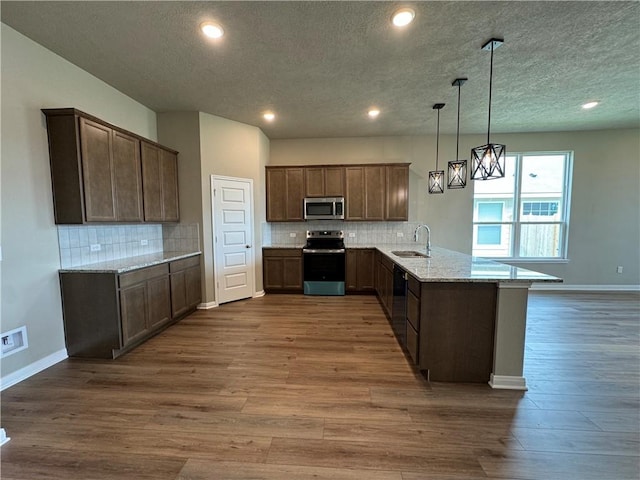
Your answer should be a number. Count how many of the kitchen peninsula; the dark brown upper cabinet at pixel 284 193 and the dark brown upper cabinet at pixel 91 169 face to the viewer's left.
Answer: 1

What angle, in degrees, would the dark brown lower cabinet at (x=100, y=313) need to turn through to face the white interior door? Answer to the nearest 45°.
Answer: approximately 90° to its left

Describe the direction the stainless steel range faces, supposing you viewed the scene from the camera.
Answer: facing the viewer

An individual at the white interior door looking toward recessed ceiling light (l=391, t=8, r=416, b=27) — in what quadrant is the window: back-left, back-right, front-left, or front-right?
front-left

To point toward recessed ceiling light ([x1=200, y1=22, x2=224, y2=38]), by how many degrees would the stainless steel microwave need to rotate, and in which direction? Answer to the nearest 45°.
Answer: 0° — it already faces it

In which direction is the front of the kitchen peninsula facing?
to the viewer's left

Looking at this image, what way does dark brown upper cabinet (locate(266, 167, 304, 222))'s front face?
toward the camera

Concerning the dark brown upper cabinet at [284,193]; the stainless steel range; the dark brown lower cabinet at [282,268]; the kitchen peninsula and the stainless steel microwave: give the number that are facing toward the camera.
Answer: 4

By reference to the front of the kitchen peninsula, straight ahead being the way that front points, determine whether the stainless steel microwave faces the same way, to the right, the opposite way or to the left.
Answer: to the left

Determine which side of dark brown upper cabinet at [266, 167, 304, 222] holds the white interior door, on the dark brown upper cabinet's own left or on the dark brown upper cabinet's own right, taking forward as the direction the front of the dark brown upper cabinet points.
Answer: on the dark brown upper cabinet's own right

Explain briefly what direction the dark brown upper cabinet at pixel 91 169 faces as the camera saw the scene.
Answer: facing the viewer and to the right of the viewer

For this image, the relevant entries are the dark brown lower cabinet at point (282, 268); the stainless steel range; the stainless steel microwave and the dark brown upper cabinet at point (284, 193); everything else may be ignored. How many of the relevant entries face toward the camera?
4

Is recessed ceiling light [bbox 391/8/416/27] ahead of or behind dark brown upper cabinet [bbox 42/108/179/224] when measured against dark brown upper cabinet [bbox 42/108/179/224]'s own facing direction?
ahead

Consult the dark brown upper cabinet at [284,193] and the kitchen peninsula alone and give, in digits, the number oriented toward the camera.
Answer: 1

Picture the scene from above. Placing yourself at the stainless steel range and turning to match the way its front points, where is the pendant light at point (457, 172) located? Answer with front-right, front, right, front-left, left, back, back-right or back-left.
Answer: front-left

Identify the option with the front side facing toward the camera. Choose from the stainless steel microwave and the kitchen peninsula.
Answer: the stainless steel microwave

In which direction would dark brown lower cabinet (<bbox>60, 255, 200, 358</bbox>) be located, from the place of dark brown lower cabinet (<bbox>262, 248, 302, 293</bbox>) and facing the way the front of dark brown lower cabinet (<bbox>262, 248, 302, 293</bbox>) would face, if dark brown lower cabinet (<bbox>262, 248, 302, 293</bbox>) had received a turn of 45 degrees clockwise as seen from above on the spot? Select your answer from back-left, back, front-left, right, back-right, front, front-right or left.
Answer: front

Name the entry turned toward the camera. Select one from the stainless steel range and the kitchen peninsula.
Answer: the stainless steel range
